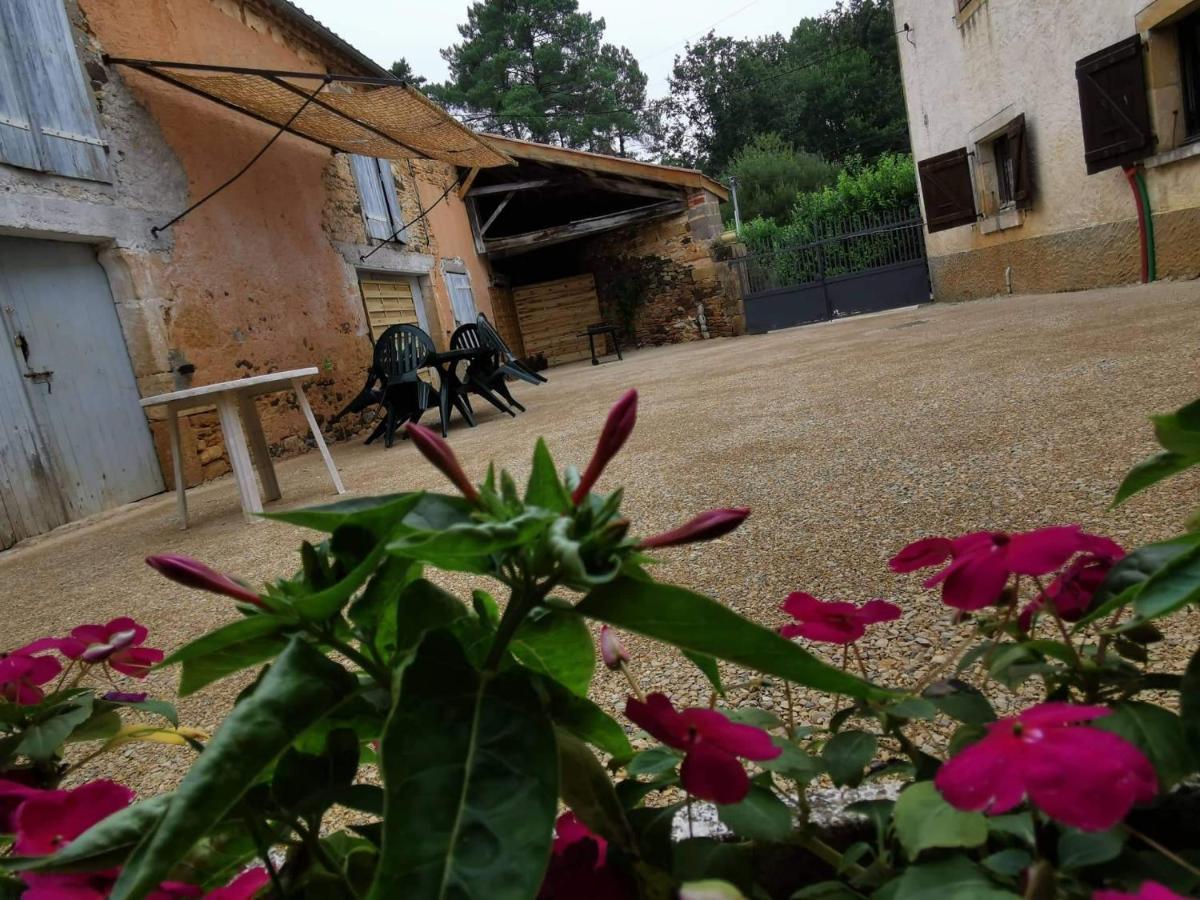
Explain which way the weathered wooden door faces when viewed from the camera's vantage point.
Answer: facing the viewer and to the right of the viewer

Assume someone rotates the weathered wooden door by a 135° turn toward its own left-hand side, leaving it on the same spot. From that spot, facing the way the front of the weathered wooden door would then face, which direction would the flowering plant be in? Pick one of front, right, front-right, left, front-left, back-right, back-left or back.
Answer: back

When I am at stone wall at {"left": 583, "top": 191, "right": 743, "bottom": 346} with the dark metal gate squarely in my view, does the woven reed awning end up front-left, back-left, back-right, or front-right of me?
back-right

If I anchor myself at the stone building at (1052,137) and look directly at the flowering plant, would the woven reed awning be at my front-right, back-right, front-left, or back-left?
front-right

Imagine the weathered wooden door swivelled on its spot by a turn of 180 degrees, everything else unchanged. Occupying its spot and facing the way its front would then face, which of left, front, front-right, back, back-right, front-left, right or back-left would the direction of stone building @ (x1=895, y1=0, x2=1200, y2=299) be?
back-right

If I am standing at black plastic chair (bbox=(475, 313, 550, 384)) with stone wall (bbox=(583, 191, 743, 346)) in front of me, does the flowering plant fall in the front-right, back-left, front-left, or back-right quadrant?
back-right

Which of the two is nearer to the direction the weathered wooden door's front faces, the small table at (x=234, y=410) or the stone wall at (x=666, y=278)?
the small table

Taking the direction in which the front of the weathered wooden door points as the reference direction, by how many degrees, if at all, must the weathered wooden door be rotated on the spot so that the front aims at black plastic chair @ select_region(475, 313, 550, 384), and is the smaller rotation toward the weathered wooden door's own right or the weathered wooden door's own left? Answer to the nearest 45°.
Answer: approximately 45° to the weathered wooden door's own left

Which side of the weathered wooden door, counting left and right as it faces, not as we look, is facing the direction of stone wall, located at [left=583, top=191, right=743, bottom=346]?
left

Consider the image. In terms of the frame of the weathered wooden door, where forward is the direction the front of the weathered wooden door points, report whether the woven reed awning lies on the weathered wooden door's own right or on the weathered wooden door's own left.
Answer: on the weathered wooden door's own left

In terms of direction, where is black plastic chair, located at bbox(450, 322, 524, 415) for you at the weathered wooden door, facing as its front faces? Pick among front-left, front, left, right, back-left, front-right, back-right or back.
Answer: front-left
